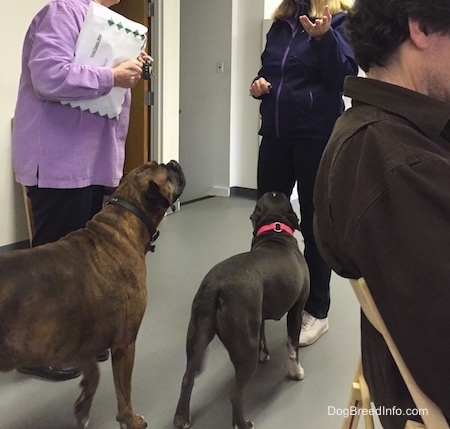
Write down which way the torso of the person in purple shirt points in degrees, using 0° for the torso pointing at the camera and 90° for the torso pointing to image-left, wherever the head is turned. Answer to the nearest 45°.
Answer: approximately 270°

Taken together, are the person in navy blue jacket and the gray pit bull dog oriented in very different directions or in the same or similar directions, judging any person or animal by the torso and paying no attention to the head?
very different directions

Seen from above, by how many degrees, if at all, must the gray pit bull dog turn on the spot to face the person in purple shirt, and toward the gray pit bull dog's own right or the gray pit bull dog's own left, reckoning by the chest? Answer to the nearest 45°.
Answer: approximately 135° to the gray pit bull dog's own left

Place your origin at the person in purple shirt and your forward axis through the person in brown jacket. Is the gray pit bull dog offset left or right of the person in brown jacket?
left

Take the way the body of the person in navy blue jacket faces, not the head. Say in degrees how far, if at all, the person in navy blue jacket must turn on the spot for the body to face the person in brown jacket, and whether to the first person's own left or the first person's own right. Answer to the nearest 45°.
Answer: approximately 45° to the first person's own left

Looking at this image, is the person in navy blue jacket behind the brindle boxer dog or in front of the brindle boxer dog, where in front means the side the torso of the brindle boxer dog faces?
in front

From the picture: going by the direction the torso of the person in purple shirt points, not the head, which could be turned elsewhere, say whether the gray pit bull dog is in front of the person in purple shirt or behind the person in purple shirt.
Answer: in front
